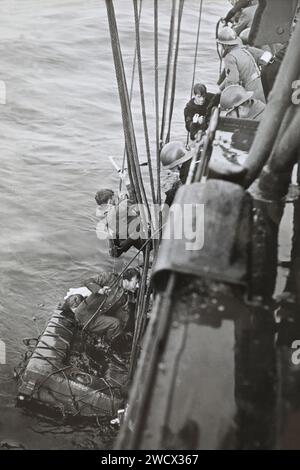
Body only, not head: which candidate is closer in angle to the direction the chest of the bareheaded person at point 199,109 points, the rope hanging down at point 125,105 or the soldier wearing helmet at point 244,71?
the rope hanging down

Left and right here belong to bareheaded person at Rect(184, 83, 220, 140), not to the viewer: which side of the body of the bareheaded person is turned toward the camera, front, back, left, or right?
front

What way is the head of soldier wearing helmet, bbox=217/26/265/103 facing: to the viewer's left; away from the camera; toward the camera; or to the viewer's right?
to the viewer's left

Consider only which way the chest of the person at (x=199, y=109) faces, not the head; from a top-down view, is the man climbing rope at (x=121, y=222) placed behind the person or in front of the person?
in front

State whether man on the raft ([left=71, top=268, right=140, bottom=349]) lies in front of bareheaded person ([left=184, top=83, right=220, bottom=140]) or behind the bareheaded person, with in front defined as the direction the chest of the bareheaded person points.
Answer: in front
